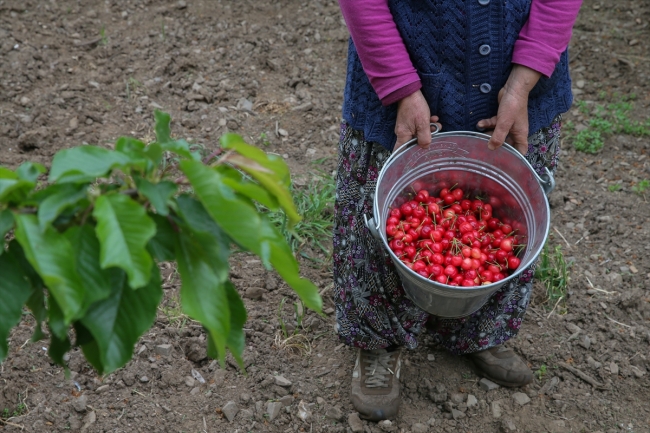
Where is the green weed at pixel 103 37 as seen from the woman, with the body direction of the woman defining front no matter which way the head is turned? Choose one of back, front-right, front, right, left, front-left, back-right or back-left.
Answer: back-right

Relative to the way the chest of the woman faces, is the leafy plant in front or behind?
in front

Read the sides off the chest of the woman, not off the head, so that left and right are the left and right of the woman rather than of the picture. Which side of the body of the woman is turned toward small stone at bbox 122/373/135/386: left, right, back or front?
right

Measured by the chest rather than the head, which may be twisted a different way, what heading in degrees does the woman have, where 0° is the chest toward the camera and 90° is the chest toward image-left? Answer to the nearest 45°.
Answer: approximately 0°

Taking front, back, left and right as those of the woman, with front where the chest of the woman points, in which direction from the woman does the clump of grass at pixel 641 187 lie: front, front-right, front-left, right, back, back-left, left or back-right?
back-left

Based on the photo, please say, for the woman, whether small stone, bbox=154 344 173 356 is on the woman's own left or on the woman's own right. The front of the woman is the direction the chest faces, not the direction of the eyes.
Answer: on the woman's own right

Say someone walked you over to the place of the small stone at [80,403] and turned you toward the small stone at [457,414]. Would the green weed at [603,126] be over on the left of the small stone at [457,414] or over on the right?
left

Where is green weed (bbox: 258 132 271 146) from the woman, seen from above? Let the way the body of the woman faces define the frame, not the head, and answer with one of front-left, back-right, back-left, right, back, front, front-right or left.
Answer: back-right
